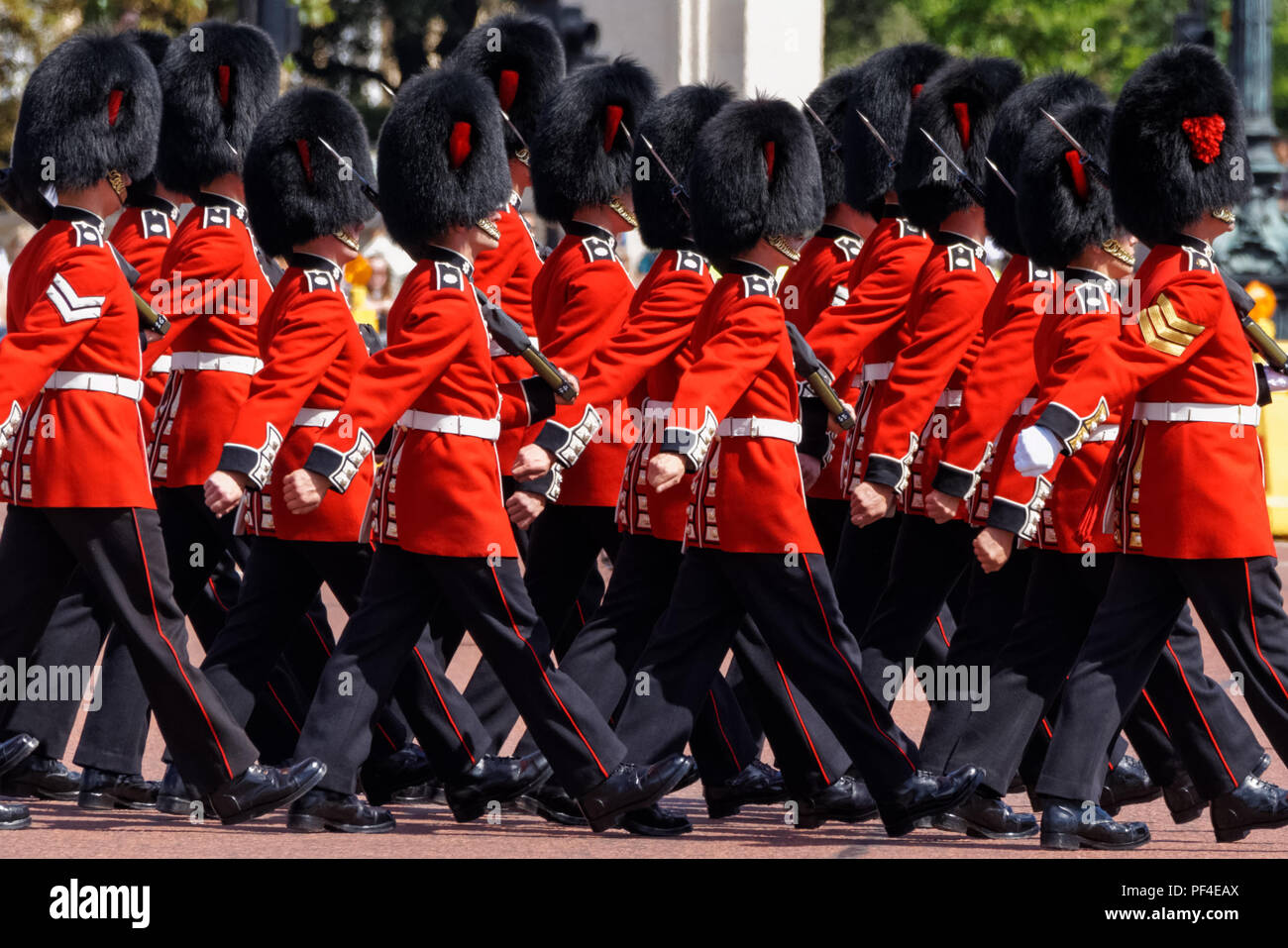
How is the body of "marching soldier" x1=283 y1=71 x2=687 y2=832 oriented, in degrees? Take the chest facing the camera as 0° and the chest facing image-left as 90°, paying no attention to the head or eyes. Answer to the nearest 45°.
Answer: approximately 270°

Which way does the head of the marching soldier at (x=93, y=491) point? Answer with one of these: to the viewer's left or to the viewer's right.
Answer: to the viewer's right

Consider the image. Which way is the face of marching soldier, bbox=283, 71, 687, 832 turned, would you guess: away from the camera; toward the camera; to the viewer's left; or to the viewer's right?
to the viewer's right

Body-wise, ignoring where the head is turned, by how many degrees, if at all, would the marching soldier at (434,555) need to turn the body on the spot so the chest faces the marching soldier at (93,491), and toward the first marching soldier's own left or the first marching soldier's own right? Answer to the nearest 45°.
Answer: approximately 180°
